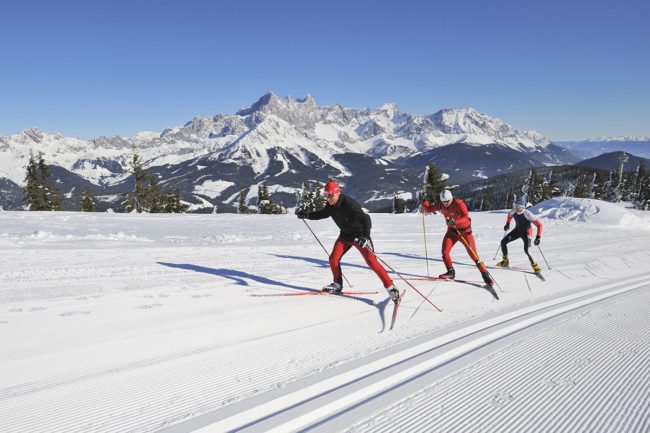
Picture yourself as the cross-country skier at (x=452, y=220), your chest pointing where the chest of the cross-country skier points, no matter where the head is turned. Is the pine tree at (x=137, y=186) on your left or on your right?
on your right

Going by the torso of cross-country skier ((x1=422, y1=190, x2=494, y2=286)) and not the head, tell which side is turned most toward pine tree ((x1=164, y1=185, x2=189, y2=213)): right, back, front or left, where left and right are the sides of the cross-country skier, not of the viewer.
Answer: right

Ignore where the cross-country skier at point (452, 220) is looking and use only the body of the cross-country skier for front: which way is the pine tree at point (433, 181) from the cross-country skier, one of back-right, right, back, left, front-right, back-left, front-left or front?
back-right

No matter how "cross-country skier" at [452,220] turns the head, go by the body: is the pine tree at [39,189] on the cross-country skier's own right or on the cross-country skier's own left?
on the cross-country skier's own right

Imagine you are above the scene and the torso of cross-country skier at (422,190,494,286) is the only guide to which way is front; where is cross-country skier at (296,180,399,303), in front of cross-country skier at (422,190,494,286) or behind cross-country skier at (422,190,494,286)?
in front

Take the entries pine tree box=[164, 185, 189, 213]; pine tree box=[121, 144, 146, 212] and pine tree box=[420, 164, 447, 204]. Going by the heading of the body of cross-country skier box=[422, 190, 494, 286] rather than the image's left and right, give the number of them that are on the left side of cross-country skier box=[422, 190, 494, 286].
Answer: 0

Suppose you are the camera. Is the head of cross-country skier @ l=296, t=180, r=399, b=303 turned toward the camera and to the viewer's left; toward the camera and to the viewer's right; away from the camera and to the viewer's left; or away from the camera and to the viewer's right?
toward the camera and to the viewer's left

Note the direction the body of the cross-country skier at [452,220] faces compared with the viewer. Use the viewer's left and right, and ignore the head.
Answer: facing the viewer and to the left of the viewer
